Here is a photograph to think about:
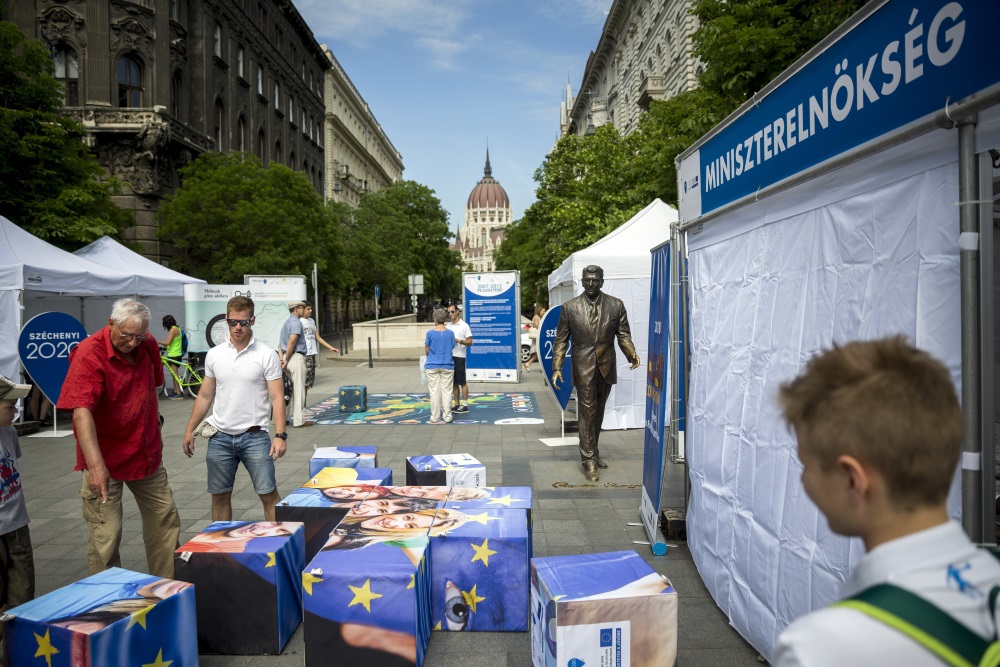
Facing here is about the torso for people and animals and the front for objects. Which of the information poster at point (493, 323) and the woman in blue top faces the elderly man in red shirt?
the information poster

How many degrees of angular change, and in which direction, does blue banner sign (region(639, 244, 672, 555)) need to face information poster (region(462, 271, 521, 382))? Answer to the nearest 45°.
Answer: approximately 90° to its right

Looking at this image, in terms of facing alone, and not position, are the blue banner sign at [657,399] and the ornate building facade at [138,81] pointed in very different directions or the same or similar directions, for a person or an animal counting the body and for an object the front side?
very different directions

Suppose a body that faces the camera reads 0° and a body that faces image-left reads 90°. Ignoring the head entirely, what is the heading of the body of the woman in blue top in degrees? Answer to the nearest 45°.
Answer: approximately 180°

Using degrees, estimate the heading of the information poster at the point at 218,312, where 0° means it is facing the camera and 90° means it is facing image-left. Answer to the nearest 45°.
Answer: approximately 0°

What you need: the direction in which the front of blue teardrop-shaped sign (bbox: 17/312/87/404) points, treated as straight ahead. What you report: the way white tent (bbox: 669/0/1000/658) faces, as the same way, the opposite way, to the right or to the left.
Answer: to the right

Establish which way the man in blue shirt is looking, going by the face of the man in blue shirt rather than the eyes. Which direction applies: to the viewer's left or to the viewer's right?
to the viewer's right

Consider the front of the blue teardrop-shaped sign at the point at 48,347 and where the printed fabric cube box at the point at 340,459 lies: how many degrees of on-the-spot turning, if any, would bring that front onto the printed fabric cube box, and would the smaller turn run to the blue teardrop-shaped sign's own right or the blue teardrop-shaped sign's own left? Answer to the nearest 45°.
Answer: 0° — it already faces it

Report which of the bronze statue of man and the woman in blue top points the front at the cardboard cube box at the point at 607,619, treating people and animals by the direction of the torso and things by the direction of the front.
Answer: the bronze statue of man

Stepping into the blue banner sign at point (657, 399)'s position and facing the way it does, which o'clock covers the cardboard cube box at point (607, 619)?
The cardboard cube box is roughly at 9 o'clock from the blue banner sign.

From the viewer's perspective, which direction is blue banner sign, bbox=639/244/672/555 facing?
to the viewer's left

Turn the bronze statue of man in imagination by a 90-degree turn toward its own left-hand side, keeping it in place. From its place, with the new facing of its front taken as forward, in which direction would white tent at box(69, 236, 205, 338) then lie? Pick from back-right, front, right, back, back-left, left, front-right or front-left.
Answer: back-left

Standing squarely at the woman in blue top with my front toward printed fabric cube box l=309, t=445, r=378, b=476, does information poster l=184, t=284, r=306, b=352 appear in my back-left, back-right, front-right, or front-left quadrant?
back-right
